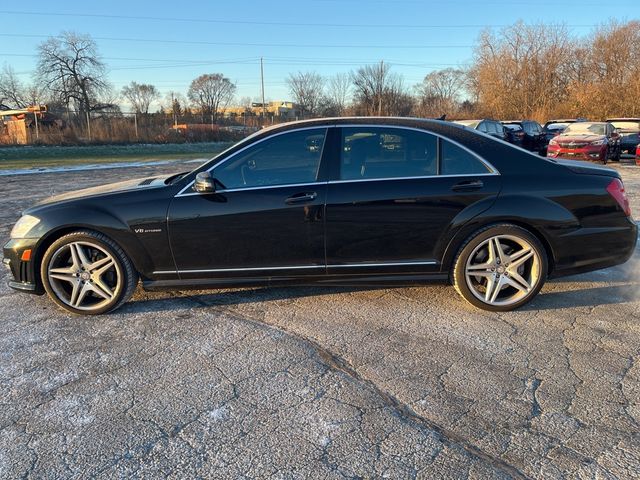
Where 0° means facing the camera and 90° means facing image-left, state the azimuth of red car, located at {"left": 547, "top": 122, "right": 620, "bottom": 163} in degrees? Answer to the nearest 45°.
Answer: approximately 45°

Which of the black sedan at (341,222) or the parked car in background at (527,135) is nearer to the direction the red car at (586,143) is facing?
the black sedan

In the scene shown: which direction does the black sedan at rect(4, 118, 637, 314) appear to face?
to the viewer's left
